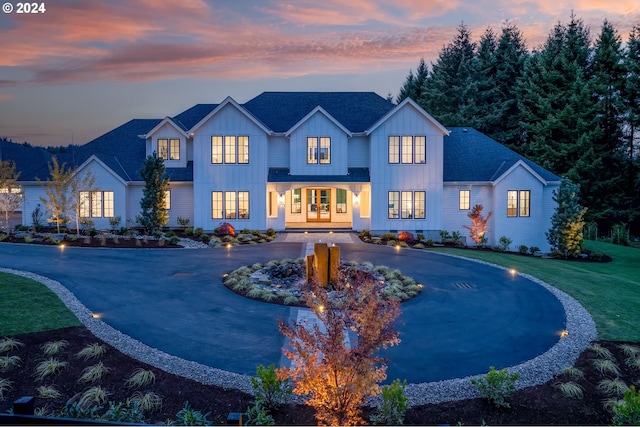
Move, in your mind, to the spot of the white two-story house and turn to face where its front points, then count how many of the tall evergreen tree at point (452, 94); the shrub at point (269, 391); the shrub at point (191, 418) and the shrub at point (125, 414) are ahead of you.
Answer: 3

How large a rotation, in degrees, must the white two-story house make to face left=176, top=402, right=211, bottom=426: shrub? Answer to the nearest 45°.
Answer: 0° — it already faces it

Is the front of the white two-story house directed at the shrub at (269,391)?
yes

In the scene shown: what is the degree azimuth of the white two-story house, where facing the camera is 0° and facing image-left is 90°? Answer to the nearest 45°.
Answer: approximately 0°

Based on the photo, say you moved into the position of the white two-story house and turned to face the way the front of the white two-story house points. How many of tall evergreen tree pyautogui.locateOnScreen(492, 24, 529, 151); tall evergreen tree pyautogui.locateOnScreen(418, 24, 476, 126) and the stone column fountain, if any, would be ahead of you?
1

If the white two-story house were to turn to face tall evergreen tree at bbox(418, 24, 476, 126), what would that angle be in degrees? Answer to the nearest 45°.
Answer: approximately 135° to its left

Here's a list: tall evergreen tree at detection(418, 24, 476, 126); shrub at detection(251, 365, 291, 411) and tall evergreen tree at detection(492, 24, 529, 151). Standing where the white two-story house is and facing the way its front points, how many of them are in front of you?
1

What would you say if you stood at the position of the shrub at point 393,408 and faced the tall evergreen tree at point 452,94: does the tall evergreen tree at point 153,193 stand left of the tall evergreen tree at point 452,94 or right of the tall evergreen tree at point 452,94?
left

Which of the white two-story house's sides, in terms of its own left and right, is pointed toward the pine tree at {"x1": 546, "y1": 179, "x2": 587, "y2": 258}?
left

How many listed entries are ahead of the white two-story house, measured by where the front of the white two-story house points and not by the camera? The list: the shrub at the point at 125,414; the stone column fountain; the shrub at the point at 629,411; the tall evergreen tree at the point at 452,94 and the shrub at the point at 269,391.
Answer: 4

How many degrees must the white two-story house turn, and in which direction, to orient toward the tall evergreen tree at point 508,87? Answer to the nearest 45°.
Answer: approximately 135° to its left

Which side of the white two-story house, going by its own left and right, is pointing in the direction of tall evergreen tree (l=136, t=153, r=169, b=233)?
right

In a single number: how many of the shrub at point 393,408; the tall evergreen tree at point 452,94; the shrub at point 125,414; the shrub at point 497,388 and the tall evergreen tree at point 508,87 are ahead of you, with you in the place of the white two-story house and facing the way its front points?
3

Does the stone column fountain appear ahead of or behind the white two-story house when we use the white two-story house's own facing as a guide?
ahead

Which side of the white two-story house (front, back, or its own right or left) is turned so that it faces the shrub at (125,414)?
front
